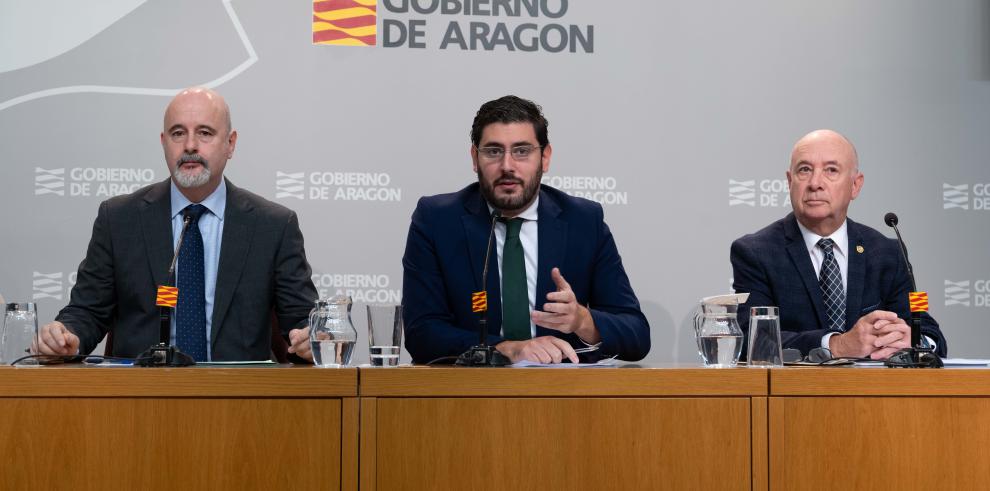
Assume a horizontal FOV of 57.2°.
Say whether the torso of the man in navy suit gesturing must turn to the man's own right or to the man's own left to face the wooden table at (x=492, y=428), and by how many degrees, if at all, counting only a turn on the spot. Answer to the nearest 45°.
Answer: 0° — they already face it

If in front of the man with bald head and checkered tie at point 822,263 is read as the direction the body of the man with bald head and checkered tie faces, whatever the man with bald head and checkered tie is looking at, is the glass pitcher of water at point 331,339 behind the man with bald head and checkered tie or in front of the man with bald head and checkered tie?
in front

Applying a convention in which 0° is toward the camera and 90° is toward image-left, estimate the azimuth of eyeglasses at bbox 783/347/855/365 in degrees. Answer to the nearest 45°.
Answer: approximately 45°

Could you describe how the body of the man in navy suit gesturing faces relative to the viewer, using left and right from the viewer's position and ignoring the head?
facing the viewer

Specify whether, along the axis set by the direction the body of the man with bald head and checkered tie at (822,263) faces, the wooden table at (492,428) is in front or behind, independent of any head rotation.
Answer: in front

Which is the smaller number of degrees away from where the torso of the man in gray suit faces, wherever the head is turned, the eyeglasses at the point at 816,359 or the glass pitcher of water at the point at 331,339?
the glass pitcher of water

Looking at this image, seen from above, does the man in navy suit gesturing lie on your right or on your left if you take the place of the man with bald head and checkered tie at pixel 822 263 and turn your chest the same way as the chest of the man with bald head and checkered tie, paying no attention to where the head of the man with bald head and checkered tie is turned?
on your right

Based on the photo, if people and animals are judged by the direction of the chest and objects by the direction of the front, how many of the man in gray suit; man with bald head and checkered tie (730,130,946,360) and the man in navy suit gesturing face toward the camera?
3

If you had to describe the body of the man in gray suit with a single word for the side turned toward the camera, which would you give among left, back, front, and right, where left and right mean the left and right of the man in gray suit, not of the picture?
front

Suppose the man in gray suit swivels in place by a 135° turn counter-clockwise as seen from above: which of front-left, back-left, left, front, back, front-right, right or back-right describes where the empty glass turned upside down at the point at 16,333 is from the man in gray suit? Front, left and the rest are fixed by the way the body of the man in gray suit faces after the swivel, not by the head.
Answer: back
